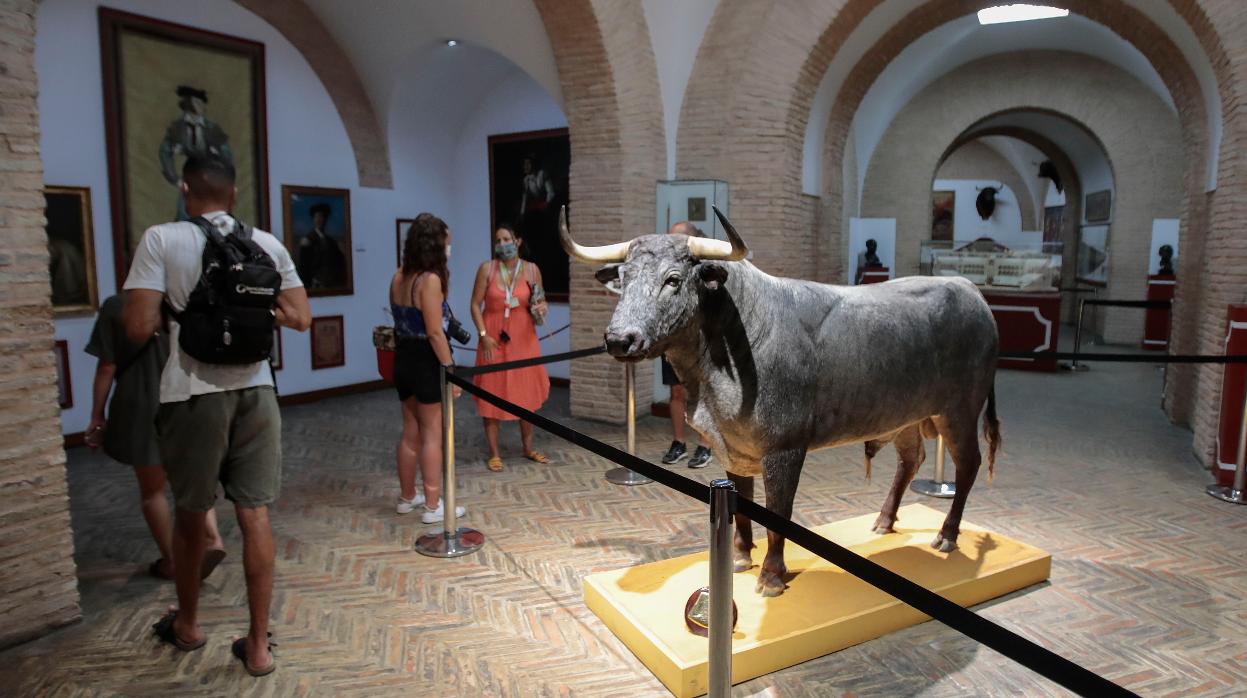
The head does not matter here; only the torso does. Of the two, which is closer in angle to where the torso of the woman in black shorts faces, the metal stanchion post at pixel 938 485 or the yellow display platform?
the metal stanchion post

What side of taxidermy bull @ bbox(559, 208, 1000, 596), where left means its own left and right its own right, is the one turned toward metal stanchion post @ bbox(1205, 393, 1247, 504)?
back

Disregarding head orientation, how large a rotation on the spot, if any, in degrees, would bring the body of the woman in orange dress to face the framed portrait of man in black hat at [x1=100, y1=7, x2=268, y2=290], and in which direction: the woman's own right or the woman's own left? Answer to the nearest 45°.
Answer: approximately 135° to the woman's own right

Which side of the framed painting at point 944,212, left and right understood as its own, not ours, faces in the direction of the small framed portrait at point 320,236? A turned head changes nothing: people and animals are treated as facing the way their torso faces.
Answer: front

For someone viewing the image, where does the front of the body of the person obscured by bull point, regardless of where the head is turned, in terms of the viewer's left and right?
facing the viewer and to the left of the viewer

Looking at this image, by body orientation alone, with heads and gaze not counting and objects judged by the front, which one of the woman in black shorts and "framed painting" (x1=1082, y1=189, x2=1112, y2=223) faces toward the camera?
the framed painting

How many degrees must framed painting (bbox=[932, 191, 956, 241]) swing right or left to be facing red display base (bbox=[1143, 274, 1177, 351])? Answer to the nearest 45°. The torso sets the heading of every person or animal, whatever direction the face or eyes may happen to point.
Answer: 0° — it already faces it

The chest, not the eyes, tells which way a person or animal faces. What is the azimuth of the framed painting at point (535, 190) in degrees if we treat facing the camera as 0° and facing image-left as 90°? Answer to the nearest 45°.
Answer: approximately 45°

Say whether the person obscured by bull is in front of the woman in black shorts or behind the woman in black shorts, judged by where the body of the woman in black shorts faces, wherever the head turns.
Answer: in front

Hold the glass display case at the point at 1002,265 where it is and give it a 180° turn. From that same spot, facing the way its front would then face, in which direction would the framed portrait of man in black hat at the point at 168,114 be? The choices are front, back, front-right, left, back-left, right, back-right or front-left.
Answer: back-left

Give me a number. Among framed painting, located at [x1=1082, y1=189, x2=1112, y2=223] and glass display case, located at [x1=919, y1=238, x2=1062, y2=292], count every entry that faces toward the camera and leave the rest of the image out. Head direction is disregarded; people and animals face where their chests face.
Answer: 2

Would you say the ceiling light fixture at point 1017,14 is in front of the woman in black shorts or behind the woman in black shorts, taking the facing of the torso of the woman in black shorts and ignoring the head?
in front

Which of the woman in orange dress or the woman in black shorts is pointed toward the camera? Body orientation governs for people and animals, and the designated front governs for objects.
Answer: the woman in orange dress

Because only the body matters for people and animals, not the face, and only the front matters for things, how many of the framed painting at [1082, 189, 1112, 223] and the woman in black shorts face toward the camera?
1

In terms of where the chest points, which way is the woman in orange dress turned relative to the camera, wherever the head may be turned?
toward the camera

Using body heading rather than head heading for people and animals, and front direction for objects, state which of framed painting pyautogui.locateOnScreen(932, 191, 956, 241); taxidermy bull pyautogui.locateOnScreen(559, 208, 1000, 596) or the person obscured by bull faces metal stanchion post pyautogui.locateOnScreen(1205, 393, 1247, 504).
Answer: the framed painting

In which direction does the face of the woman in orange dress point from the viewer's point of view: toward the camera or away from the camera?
toward the camera

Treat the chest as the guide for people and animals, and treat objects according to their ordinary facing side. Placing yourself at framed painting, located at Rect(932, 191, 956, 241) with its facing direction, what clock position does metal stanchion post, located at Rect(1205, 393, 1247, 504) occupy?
The metal stanchion post is roughly at 12 o'clock from the framed painting.
